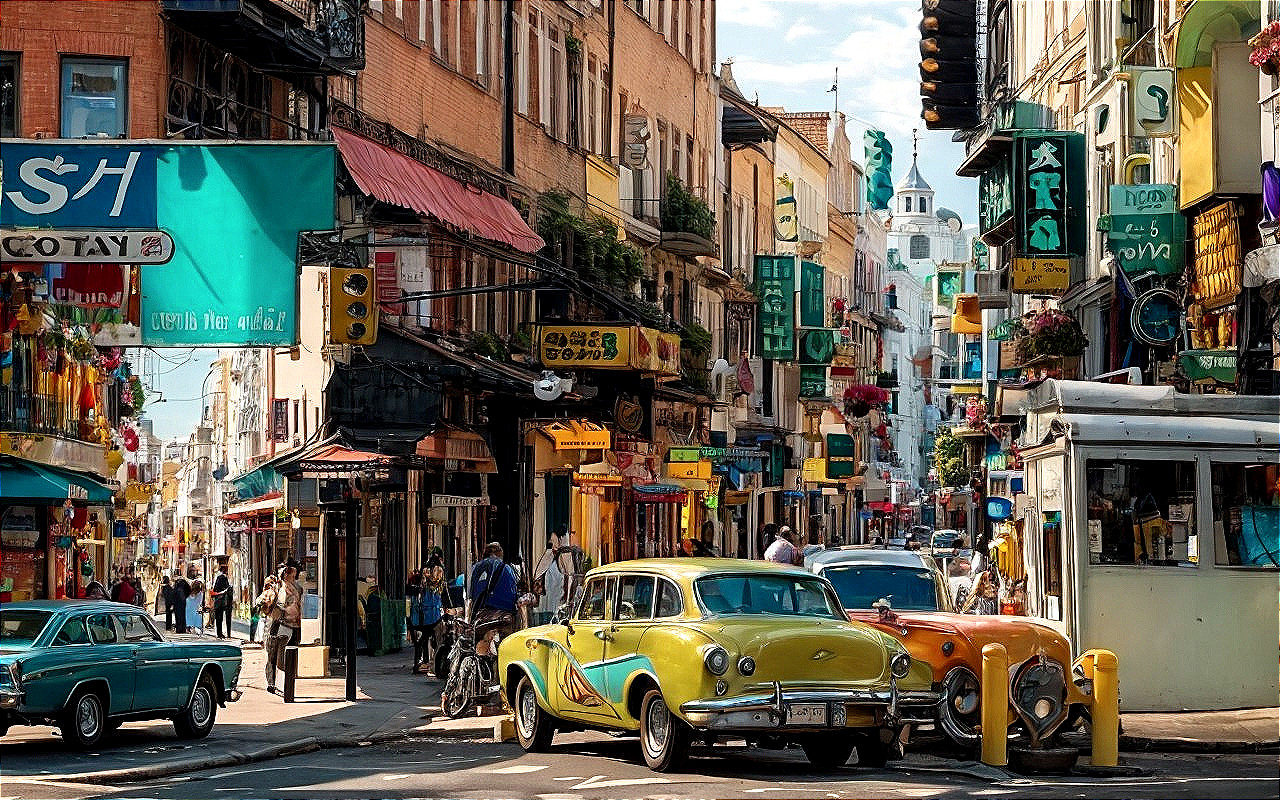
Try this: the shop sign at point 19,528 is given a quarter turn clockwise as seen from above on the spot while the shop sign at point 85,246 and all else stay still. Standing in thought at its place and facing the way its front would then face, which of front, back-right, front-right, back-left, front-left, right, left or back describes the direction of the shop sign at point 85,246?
left

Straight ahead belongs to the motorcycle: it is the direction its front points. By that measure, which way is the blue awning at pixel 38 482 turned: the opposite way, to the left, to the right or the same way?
to the left

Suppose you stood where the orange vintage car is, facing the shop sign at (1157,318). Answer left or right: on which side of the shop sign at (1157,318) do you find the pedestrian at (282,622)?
left

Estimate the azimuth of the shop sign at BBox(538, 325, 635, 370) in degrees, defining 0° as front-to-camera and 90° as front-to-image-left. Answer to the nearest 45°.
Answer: approximately 0°

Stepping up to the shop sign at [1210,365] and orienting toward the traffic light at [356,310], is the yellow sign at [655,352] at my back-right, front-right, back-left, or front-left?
front-right

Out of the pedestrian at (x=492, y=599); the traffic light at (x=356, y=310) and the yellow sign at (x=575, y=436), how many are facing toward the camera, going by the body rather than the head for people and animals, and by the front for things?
2

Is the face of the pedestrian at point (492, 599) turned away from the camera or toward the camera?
away from the camera

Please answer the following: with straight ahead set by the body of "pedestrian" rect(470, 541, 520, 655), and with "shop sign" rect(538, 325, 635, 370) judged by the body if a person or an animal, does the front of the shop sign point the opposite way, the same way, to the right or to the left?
the opposite way

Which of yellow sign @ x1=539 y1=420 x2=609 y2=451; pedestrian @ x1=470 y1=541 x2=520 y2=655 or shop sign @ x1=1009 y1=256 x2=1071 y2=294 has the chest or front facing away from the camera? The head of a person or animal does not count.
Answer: the pedestrian

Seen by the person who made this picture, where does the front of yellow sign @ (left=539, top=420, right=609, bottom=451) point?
facing the viewer

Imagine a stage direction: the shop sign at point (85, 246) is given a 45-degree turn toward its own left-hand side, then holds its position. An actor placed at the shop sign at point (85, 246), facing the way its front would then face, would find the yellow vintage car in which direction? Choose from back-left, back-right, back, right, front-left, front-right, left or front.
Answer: front

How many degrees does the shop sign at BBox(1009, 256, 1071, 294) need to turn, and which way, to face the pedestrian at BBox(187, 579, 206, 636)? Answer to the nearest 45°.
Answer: approximately 90° to its right

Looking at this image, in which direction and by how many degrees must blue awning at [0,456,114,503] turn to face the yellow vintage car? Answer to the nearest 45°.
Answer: approximately 45° to its right

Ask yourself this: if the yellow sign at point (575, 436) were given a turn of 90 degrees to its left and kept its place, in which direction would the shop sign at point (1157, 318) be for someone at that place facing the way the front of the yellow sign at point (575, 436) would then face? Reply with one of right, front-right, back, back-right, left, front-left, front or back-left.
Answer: front-right

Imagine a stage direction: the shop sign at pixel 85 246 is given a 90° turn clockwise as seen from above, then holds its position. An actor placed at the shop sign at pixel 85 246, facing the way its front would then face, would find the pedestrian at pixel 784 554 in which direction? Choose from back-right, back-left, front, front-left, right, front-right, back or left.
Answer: back-right

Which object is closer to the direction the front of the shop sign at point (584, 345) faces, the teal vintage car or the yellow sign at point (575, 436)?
the teal vintage car
